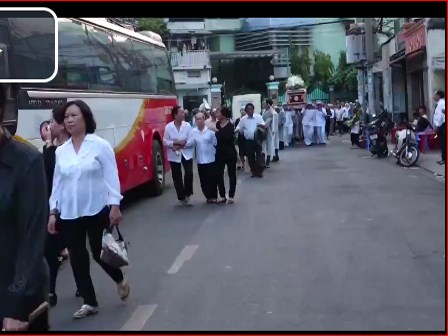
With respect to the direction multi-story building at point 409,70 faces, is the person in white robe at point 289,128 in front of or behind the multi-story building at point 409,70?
in front

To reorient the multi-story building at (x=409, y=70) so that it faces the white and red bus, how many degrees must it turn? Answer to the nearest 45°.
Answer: approximately 45° to its left

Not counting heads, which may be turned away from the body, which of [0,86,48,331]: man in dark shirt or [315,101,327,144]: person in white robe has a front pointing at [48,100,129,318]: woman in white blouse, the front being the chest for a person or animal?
the person in white robe

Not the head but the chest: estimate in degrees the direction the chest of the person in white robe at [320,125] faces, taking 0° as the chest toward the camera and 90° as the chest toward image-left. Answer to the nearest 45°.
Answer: approximately 0°

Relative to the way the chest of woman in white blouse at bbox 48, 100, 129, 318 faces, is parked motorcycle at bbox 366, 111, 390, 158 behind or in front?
behind
